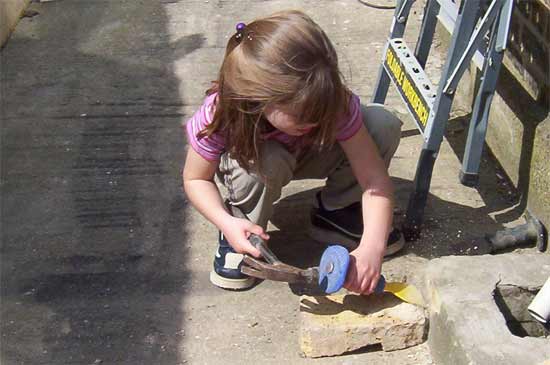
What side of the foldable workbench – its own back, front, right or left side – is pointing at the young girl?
front

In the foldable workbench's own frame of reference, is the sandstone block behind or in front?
in front

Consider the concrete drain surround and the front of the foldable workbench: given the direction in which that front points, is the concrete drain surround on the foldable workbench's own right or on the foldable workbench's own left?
on the foldable workbench's own left

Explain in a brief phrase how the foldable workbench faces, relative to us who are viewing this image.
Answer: facing the viewer and to the left of the viewer

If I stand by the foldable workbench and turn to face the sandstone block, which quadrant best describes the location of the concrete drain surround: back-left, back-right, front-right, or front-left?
front-left

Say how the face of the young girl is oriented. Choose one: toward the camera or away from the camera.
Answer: toward the camera
